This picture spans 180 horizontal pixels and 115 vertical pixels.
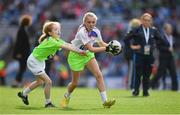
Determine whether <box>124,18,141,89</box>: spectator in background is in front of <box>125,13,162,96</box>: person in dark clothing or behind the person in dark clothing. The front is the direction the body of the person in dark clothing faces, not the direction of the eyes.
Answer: behind

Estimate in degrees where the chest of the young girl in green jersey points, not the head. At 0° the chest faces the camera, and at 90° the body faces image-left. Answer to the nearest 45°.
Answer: approximately 270°

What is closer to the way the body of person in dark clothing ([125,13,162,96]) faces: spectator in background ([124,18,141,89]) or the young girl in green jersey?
the young girl in green jersey

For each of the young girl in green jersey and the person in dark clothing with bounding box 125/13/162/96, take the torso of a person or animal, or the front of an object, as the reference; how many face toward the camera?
1

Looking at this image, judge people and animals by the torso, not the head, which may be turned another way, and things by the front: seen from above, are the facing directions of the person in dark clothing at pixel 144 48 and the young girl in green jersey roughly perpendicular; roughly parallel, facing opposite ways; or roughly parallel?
roughly perpendicular
